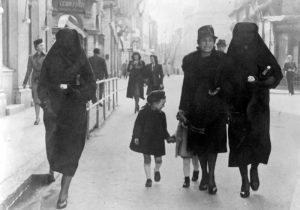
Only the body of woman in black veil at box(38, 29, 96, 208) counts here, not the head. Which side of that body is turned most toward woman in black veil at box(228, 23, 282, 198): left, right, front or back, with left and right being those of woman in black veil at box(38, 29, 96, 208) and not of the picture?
left

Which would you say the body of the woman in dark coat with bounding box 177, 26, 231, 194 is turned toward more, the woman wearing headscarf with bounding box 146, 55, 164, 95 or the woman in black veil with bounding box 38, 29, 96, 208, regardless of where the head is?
the woman in black veil

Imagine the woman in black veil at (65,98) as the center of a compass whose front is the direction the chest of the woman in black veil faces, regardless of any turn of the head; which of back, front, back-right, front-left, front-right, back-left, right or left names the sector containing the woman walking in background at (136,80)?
back

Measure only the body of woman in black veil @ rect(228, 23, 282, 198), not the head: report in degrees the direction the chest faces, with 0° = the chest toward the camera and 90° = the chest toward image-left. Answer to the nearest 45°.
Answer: approximately 0°

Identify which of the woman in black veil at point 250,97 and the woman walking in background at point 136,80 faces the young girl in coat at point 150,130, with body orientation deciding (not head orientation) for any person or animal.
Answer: the woman walking in background

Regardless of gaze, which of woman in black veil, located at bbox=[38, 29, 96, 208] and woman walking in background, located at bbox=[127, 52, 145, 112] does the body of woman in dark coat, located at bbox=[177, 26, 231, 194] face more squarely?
the woman in black veil

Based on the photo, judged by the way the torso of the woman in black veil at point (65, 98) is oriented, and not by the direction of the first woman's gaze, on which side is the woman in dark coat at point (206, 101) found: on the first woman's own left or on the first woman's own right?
on the first woman's own left

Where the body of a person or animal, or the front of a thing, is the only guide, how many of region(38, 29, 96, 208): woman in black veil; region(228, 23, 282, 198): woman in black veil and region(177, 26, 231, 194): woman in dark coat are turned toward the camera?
3
